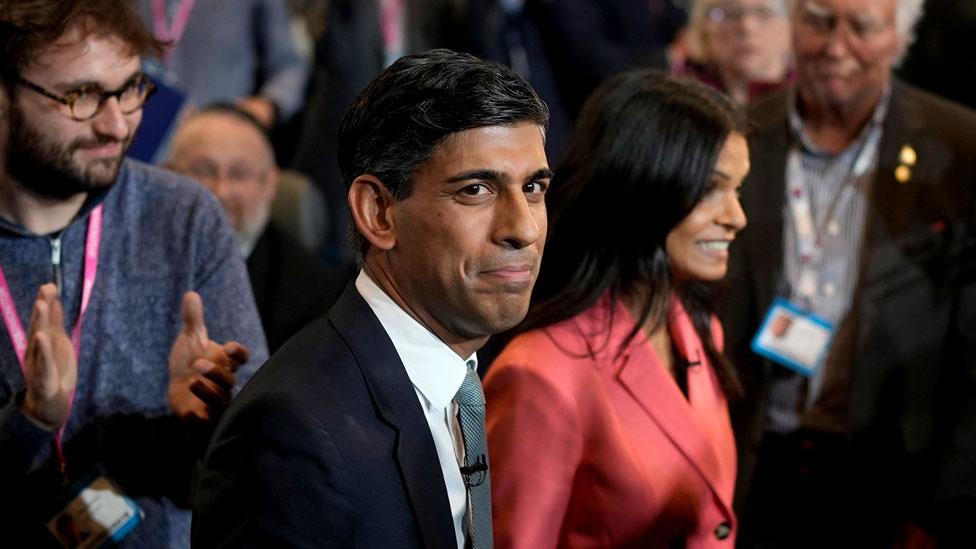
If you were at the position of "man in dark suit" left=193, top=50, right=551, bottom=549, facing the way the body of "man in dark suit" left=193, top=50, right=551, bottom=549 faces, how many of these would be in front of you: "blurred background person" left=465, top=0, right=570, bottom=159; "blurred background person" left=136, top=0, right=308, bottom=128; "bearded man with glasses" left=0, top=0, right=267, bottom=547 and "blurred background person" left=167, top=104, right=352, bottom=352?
0

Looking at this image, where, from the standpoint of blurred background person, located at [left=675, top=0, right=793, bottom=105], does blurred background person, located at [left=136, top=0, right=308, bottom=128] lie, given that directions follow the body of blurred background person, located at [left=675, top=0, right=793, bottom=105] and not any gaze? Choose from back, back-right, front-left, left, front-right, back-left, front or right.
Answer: right

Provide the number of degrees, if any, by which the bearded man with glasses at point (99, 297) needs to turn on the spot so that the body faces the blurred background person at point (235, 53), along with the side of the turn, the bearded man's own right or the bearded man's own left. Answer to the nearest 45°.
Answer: approximately 135° to the bearded man's own left

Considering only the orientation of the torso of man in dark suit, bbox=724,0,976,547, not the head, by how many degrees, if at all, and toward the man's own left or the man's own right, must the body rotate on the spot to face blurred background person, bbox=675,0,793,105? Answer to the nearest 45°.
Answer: approximately 135° to the man's own right

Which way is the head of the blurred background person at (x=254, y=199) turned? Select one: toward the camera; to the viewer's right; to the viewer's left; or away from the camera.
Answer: toward the camera

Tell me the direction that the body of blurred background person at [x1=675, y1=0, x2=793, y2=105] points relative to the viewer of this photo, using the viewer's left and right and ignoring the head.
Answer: facing the viewer

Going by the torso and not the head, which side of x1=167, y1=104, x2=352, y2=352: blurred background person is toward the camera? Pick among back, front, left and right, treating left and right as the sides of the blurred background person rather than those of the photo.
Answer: front

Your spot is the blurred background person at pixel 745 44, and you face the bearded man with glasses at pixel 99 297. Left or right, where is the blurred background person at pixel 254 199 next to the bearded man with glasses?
right

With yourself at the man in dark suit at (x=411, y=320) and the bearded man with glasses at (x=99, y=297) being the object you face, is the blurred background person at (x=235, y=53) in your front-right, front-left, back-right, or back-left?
front-right

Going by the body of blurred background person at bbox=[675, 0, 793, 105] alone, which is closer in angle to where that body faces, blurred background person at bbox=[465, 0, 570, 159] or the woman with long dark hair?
the woman with long dark hair

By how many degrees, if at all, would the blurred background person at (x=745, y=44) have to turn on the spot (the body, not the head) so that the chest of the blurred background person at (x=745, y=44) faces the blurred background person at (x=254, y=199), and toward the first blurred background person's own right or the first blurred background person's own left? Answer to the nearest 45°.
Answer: approximately 45° to the first blurred background person's own right

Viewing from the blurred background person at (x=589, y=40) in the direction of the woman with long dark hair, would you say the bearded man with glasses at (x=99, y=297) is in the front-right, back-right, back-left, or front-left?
front-right

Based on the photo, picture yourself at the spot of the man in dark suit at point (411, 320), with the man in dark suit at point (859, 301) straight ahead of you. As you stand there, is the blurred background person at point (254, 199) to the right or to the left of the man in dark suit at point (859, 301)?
left

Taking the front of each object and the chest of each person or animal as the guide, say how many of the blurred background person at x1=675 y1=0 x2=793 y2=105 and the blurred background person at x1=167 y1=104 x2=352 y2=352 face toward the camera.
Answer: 2

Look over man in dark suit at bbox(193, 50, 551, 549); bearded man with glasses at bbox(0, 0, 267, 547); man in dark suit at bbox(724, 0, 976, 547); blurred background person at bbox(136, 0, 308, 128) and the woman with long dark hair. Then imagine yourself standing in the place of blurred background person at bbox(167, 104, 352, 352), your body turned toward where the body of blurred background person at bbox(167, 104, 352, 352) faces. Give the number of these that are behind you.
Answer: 1

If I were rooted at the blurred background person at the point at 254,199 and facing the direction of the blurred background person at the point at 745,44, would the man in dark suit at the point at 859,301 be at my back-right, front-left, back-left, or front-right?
front-right

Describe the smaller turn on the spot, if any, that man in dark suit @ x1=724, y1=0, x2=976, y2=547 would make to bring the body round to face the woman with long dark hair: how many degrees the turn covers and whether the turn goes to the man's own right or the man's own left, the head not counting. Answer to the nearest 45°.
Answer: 0° — they already face them

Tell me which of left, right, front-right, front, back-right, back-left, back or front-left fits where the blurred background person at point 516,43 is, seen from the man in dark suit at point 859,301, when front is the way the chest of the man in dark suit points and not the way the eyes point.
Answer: right
